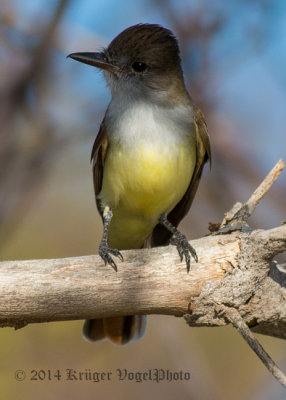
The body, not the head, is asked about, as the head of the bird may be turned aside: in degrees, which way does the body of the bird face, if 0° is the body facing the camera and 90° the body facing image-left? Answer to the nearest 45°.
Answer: approximately 0°

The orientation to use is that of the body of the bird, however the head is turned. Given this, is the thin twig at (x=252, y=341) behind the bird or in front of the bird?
in front

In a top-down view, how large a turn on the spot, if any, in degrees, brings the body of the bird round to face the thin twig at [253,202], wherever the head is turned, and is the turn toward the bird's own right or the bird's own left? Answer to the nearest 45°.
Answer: approximately 45° to the bird's own left
